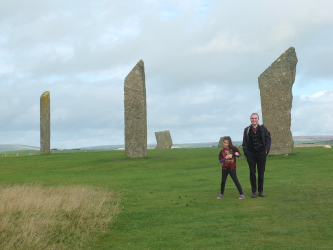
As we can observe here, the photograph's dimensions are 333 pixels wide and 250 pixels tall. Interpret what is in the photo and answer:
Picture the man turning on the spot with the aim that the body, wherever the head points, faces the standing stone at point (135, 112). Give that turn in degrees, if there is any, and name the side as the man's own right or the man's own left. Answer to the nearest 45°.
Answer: approximately 135° to the man's own right

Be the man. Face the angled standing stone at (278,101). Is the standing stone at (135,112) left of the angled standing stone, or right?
left

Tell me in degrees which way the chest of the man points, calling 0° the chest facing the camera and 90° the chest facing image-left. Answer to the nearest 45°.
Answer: approximately 0°

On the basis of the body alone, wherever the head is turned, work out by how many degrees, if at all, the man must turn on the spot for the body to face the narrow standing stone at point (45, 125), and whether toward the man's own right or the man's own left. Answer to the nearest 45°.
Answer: approximately 135° to the man's own right

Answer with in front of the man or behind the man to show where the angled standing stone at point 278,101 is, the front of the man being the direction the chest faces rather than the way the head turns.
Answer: behind

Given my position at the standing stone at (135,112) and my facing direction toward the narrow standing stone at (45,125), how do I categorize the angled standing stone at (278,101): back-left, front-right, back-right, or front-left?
back-right
